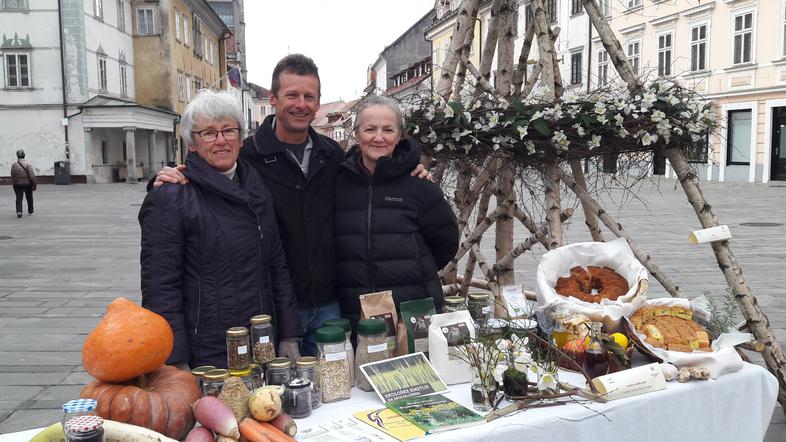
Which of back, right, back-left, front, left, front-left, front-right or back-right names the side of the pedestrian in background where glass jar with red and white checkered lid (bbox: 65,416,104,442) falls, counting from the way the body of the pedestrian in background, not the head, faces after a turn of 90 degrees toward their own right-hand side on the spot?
right

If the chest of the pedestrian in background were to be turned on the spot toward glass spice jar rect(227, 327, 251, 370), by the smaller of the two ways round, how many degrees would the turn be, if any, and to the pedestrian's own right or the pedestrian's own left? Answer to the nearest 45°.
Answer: approximately 180°

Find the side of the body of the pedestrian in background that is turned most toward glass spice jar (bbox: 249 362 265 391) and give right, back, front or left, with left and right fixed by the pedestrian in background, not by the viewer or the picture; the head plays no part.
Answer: back

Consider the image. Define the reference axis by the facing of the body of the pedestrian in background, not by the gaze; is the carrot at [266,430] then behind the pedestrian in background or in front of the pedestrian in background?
behind

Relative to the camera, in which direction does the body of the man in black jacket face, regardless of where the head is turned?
toward the camera

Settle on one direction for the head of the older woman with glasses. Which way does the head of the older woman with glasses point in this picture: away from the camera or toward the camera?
toward the camera

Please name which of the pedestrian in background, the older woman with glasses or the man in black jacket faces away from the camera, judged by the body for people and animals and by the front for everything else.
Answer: the pedestrian in background

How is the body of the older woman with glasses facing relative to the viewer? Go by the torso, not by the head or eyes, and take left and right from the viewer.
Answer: facing the viewer and to the right of the viewer

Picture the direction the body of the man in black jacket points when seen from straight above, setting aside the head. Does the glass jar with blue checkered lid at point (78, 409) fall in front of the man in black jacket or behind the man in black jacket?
in front

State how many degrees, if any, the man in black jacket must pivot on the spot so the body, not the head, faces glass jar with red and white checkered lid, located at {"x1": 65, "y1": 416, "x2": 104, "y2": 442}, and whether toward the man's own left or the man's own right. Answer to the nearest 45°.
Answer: approximately 45° to the man's own right

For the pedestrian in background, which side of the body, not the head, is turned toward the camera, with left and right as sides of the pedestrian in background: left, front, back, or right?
back

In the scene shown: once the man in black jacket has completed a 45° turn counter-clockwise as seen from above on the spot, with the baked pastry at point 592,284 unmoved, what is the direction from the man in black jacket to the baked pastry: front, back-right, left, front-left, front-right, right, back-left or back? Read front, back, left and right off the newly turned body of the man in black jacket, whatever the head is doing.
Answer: front-left
